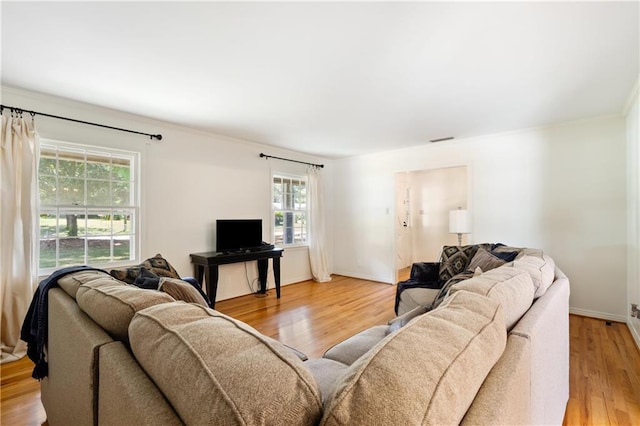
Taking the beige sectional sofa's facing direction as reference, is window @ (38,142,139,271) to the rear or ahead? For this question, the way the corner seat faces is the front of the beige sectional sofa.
ahead

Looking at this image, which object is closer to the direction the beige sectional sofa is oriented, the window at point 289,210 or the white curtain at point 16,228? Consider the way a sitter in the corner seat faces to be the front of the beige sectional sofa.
the window

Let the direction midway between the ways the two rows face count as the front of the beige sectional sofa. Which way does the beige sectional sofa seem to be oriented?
away from the camera

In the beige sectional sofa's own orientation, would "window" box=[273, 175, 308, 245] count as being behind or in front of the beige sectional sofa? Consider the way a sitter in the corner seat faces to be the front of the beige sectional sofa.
in front

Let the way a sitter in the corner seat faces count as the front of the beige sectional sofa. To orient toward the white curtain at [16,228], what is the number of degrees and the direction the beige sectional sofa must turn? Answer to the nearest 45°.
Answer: approximately 45° to its left

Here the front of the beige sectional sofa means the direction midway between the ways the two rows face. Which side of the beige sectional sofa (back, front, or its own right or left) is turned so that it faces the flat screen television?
front

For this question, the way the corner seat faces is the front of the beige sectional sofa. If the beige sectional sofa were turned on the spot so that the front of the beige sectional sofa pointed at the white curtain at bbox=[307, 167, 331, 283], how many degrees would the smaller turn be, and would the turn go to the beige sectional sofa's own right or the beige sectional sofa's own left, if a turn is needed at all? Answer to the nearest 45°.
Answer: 0° — it already faces it

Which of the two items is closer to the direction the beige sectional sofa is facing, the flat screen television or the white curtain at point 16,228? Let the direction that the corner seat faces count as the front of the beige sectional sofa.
the flat screen television
